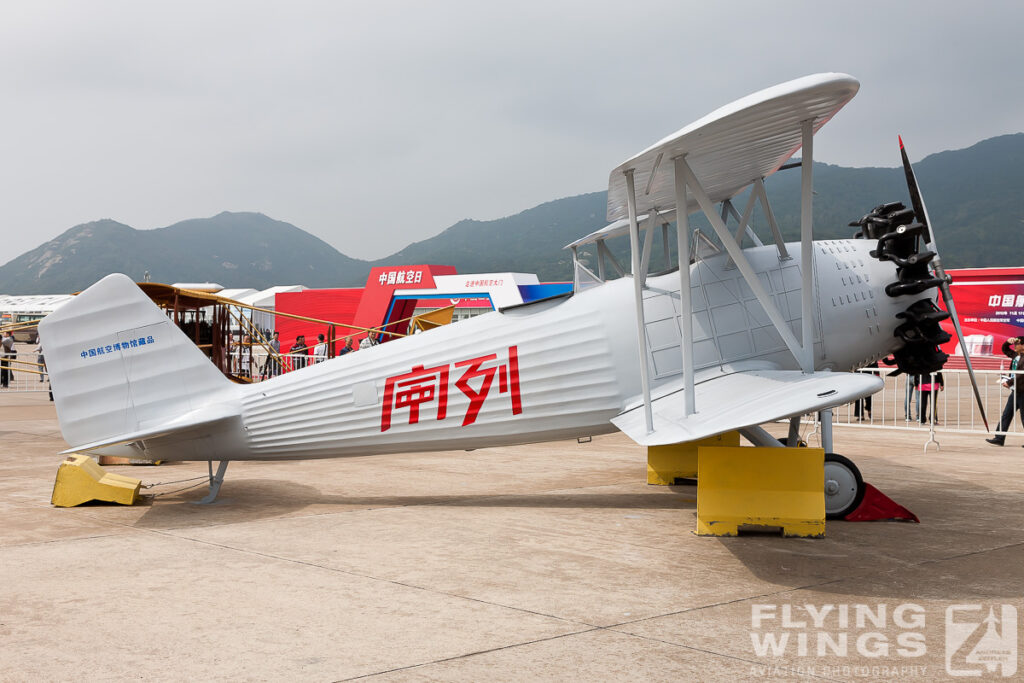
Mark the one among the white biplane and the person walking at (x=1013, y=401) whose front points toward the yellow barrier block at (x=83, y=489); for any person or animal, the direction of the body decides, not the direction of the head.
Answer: the person walking

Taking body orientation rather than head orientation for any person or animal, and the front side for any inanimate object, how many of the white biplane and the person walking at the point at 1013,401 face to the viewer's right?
1

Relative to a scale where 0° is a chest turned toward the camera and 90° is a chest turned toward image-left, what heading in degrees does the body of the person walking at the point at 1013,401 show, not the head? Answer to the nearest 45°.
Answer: approximately 45°

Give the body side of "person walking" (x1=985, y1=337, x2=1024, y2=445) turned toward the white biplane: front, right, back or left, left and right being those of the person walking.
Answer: front

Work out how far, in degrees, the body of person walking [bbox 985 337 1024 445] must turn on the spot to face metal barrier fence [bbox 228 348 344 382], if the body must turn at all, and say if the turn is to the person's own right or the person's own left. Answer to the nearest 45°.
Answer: approximately 45° to the person's own right

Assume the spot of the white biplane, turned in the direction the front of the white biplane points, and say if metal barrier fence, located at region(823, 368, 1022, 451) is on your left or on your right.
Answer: on your left

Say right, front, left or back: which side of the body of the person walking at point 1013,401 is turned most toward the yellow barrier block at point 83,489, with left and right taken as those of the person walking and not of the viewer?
front

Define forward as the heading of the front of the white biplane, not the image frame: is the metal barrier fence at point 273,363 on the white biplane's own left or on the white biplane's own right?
on the white biplane's own left

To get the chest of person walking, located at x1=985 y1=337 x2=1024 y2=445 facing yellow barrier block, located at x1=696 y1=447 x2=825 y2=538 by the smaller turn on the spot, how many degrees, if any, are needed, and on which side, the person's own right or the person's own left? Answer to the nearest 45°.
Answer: approximately 45° to the person's own left

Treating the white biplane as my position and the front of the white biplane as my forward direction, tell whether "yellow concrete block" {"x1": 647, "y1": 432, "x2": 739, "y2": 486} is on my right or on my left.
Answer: on my left

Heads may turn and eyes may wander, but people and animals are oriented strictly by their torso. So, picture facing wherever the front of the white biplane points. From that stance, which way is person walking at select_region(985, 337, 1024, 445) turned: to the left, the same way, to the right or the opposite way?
the opposite way

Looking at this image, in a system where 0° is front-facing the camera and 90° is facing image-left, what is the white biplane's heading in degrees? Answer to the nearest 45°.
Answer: approximately 270°
